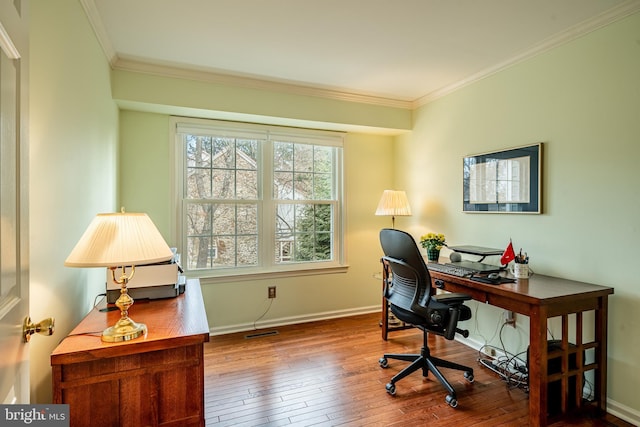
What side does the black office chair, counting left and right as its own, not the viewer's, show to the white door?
back

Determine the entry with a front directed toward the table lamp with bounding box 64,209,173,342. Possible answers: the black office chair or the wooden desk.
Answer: the wooden desk

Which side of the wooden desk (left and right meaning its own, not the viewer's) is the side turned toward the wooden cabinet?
front

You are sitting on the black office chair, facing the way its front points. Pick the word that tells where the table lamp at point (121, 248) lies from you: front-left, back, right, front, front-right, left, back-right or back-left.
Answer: back

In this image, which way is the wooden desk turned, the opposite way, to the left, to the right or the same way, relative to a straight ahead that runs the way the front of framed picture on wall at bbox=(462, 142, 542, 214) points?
the same way

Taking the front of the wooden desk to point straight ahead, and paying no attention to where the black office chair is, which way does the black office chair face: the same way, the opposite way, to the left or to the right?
the opposite way

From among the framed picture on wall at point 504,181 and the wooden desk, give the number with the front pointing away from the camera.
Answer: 0

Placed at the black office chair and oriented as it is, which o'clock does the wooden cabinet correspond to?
The wooden cabinet is roughly at 6 o'clock from the black office chair.

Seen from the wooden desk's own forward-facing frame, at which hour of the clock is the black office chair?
The black office chair is roughly at 1 o'clock from the wooden desk.

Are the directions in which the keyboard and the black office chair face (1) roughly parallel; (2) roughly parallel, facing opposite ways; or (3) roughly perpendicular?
roughly parallel, facing opposite ways

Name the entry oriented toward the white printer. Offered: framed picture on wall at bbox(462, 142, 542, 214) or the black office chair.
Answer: the framed picture on wall

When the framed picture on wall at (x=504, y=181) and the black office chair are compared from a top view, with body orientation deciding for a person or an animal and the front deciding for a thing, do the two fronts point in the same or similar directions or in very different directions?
very different directions

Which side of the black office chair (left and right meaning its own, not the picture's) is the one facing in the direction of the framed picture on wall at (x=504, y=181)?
front

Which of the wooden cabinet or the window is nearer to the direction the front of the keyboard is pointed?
the wooden cabinet

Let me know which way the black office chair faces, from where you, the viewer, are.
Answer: facing away from the viewer and to the right of the viewer

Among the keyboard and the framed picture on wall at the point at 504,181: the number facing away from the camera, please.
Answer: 0
